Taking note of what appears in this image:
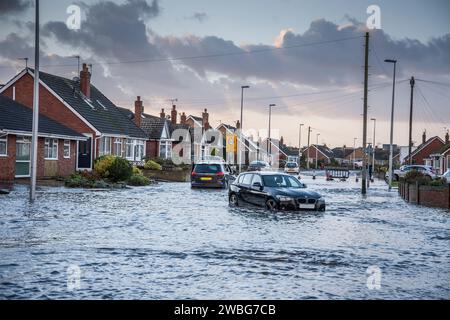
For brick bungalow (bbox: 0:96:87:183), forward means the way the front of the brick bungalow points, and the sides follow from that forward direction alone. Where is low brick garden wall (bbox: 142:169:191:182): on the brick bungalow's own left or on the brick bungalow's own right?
on the brick bungalow's own left

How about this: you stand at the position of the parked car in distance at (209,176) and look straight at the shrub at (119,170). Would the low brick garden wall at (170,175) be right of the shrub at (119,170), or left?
right

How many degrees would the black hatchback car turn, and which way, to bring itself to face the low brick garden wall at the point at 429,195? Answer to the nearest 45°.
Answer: approximately 90° to its left

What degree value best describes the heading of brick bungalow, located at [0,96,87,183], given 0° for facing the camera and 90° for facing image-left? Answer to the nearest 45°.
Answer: approximately 315°

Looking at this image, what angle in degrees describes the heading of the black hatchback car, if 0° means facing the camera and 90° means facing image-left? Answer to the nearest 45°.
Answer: approximately 315°

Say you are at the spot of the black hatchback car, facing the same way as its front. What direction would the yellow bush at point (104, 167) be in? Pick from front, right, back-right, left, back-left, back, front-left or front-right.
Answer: back

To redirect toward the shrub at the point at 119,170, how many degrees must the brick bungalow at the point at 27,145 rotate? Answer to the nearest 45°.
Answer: approximately 45° to its left

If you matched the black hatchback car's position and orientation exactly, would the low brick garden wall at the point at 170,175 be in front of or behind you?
behind
